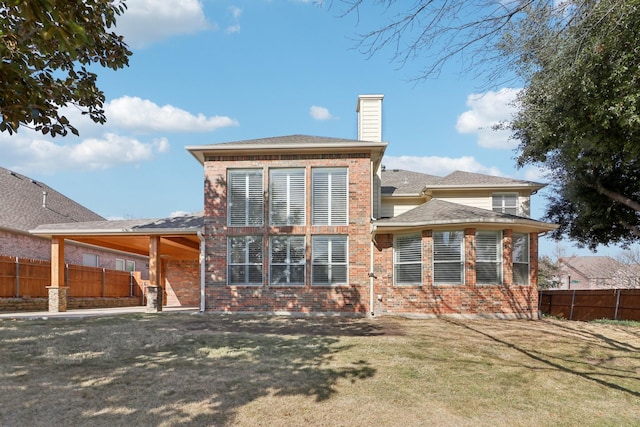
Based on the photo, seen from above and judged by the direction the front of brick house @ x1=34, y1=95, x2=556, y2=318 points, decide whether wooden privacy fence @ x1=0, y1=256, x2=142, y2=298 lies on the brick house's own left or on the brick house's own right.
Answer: on the brick house's own left

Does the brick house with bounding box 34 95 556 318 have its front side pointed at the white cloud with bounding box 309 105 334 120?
yes

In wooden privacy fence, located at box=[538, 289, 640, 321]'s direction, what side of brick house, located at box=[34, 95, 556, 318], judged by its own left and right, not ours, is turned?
right

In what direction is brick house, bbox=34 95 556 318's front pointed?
away from the camera

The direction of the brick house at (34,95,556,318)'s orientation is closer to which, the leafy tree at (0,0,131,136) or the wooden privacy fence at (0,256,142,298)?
the wooden privacy fence

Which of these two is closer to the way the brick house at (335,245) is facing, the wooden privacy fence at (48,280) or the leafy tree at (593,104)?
the wooden privacy fence
